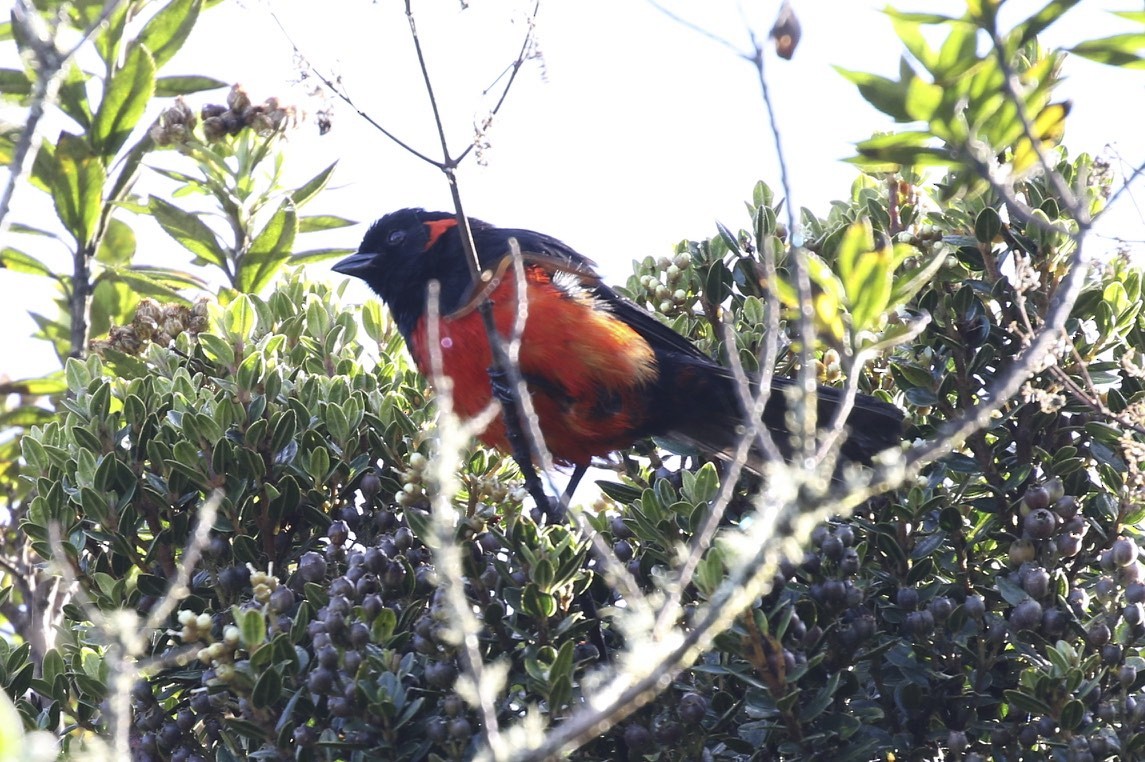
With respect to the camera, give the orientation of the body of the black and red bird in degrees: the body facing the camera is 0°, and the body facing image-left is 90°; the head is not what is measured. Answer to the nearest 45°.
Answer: approximately 90°
